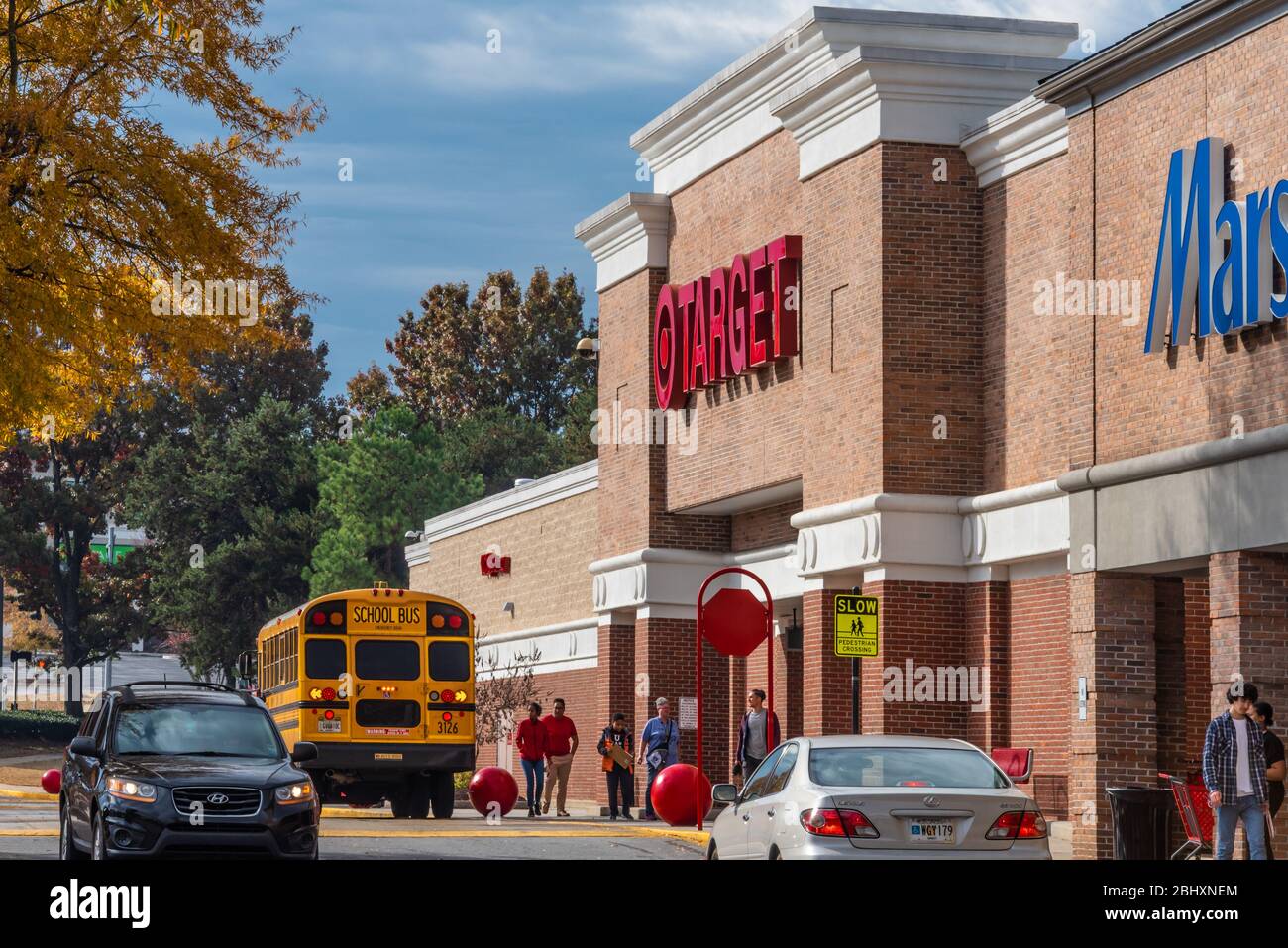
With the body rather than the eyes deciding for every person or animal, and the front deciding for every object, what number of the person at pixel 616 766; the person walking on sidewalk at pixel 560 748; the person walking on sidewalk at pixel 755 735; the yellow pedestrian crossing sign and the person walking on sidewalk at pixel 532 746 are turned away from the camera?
0

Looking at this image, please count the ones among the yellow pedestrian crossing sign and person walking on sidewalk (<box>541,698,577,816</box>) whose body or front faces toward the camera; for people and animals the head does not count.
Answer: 2

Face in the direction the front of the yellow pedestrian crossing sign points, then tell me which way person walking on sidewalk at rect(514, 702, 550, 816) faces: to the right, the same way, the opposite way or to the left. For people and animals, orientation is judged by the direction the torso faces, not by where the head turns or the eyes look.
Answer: the same way

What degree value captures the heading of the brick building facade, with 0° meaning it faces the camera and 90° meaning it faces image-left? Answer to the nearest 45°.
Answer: approximately 45°

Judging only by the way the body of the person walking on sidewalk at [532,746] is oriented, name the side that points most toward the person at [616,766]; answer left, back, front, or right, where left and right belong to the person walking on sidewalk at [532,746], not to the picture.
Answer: left

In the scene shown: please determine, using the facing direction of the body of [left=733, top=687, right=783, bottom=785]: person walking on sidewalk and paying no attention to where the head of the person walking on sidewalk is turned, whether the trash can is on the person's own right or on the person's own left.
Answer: on the person's own left

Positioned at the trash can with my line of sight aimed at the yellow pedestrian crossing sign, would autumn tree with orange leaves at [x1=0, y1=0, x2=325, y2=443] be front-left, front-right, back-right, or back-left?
front-left

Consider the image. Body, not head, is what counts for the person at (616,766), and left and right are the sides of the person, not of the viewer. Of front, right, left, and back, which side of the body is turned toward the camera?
front

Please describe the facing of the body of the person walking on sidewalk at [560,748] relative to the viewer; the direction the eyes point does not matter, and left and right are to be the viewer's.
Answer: facing the viewer

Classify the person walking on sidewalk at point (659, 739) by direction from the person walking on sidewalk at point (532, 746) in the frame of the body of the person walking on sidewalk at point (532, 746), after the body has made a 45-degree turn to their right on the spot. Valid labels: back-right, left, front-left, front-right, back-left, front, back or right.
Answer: left

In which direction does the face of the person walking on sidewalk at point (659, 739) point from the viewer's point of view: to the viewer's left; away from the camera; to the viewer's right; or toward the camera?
toward the camera

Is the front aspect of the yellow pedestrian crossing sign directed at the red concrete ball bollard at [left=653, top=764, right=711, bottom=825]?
no

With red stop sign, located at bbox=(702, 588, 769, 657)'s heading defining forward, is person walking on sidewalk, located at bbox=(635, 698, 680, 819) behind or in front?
in front

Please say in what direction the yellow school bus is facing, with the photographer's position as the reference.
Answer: facing away from the viewer

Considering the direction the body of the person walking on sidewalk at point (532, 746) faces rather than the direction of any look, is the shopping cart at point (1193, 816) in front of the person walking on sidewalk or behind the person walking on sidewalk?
in front
